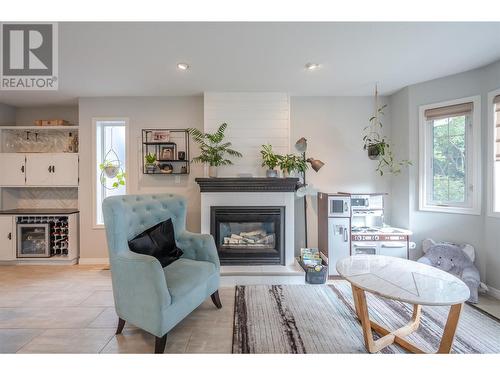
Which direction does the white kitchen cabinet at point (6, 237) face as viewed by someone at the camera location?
facing the viewer

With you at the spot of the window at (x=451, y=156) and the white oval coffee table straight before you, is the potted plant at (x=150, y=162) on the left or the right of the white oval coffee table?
right

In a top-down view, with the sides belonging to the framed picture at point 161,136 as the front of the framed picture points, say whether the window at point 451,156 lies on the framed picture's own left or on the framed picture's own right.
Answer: on the framed picture's own left

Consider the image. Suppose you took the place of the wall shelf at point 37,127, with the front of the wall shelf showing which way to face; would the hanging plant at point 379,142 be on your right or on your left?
on your left

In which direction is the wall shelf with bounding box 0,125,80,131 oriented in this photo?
toward the camera

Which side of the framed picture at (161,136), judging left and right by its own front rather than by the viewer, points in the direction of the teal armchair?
front

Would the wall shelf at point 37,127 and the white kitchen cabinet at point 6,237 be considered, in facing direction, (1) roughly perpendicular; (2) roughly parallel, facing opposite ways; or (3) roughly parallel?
roughly parallel

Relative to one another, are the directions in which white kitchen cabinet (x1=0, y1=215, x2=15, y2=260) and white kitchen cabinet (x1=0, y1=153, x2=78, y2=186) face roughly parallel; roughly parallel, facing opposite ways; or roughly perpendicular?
roughly parallel

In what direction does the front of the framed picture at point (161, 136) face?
toward the camera

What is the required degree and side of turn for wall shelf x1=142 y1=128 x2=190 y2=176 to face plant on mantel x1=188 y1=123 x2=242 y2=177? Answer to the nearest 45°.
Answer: approximately 45° to its left
